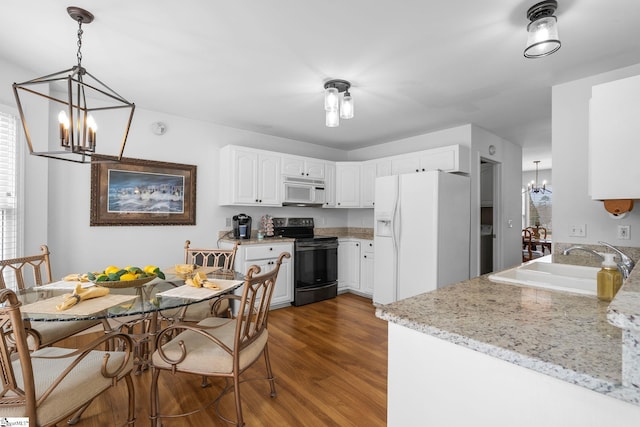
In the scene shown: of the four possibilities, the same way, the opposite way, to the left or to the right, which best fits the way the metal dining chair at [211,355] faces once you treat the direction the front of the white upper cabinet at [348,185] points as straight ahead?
to the right

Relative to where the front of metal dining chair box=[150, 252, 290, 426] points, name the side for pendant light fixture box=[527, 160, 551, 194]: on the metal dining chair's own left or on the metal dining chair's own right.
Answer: on the metal dining chair's own right

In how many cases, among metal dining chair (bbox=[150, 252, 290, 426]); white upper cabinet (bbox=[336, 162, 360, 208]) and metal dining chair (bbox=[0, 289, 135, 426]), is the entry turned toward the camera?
1

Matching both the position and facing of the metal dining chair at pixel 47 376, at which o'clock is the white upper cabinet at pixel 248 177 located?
The white upper cabinet is roughly at 12 o'clock from the metal dining chair.

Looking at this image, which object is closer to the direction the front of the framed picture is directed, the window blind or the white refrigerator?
the white refrigerator

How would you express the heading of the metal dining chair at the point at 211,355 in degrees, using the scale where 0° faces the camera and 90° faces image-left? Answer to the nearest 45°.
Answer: approximately 135°

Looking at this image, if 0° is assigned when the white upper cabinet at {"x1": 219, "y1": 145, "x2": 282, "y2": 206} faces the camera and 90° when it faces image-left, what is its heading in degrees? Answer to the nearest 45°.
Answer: approximately 315°

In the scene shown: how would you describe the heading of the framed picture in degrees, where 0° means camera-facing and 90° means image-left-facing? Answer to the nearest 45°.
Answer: approximately 315°

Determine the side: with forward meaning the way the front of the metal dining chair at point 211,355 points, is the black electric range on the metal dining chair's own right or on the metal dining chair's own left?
on the metal dining chair's own right

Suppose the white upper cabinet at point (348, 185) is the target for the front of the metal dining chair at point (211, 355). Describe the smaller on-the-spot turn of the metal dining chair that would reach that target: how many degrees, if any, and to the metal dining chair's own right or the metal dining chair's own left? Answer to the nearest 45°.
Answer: approximately 90° to the metal dining chair's own right

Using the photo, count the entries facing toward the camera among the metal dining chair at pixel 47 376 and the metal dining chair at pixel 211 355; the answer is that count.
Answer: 0

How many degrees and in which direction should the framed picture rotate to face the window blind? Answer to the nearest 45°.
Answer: approximately 90° to its right

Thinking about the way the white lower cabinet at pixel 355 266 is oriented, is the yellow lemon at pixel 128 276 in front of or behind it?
in front

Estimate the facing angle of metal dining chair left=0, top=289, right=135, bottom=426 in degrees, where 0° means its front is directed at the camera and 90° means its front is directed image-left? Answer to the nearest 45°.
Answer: approximately 225°

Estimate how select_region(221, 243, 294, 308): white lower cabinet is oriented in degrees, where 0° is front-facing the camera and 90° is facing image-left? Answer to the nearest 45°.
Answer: approximately 315°

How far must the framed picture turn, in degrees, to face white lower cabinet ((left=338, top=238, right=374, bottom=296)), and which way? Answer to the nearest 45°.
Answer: approximately 45° to its left

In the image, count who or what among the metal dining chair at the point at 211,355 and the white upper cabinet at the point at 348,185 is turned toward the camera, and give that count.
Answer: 1
